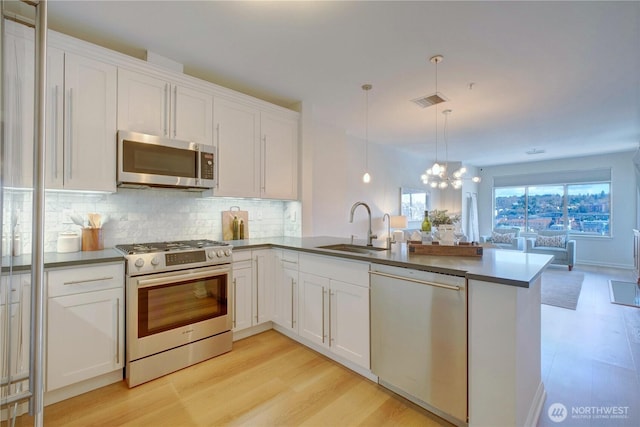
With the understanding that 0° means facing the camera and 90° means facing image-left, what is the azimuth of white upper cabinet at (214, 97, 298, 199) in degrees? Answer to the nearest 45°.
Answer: approximately 315°

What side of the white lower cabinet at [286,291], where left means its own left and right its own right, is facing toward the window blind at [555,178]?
back

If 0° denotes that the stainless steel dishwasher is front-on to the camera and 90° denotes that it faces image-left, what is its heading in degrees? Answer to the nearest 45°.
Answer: approximately 45°

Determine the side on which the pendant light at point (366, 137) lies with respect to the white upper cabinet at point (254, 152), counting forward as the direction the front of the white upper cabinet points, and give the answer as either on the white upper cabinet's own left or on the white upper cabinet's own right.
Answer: on the white upper cabinet's own left

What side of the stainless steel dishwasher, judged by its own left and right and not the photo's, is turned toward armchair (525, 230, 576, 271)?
back
